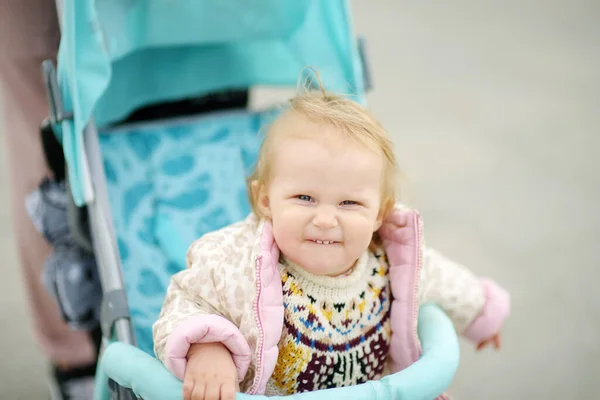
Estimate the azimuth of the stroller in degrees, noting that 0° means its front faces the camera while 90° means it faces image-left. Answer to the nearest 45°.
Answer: approximately 315°

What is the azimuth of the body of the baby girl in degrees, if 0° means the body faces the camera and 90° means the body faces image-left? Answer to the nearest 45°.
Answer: approximately 0°

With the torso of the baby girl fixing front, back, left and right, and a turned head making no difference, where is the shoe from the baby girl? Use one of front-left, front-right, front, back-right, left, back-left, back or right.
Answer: back-right
